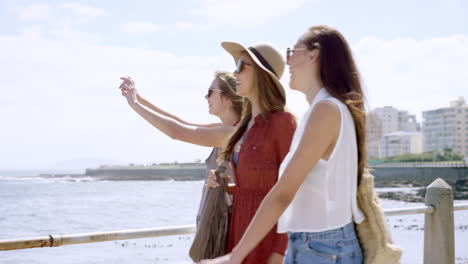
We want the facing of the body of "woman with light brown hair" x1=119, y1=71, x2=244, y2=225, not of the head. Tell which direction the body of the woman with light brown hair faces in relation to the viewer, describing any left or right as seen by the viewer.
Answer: facing to the left of the viewer

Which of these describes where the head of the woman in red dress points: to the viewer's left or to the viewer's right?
to the viewer's left

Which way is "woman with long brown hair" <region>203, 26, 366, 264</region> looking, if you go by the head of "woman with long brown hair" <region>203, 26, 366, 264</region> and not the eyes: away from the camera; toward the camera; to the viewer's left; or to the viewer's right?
to the viewer's left

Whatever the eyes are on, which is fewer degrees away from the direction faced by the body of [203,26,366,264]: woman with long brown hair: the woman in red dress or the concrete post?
the woman in red dress

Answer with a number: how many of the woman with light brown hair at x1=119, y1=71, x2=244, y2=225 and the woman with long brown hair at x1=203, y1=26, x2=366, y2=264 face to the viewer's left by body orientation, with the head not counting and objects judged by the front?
2

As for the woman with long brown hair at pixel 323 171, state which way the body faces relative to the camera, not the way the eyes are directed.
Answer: to the viewer's left

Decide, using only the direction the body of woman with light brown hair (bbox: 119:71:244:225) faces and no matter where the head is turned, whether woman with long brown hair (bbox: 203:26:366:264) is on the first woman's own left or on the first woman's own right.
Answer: on the first woman's own left

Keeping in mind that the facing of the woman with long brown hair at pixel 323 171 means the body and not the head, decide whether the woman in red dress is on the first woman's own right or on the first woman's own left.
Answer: on the first woman's own right

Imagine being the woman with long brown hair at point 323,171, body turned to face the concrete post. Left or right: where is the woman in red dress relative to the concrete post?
left

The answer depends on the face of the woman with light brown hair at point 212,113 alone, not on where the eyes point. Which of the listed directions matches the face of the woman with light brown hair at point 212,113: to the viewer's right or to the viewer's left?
to the viewer's left
